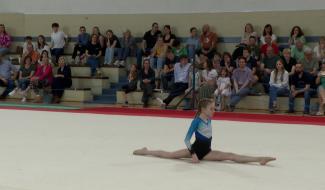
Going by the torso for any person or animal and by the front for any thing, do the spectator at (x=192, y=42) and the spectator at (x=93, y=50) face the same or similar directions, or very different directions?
same or similar directions

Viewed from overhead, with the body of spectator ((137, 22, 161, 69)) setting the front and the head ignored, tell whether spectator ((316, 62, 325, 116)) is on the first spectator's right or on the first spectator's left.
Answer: on the first spectator's left

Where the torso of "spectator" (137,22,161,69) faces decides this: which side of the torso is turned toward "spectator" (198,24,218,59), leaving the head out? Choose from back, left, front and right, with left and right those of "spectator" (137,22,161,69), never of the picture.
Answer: left

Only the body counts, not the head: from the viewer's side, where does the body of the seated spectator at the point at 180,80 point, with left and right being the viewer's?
facing the viewer and to the left of the viewer

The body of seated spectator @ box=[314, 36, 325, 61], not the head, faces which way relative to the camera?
toward the camera

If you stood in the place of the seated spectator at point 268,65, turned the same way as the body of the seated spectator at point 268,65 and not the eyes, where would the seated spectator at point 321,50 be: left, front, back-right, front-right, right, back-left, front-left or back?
back-left

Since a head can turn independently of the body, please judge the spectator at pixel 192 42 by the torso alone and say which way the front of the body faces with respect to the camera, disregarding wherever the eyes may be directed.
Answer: toward the camera

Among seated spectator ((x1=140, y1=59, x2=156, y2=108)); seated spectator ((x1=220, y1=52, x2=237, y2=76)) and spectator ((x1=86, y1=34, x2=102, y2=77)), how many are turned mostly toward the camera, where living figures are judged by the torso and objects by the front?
3

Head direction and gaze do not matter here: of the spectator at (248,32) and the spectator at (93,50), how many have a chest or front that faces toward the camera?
2

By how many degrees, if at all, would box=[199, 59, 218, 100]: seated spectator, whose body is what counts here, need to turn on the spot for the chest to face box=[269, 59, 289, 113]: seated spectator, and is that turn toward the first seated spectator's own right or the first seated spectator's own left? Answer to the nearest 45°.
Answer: approximately 135° to the first seated spectator's own left

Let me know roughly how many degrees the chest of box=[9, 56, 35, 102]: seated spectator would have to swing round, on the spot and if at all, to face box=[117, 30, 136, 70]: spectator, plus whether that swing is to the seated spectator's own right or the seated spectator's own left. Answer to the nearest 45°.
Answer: approximately 135° to the seated spectator's own left

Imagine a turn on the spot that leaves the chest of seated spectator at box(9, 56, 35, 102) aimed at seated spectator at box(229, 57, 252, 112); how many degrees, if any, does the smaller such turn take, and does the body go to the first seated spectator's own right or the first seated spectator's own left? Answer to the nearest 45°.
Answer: approximately 90° to the first seated spectator's own left

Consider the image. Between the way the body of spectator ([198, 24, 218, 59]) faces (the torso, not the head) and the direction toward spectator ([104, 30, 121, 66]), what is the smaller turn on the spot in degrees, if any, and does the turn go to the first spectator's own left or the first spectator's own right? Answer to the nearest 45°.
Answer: approximately 45° to the first spectator's own right

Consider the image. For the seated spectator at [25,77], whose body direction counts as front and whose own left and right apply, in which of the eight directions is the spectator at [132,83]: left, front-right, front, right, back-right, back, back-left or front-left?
left
